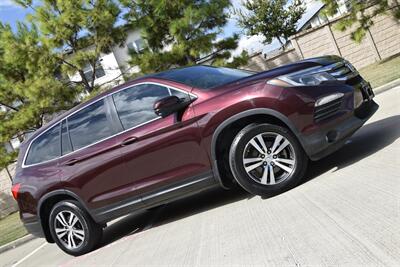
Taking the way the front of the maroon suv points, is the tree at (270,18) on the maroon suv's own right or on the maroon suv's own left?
on the maroon suv's own left

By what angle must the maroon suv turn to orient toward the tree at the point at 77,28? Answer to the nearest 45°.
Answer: approximately 135° to its left

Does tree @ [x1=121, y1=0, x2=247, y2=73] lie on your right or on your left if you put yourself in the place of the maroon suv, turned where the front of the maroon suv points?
on your left

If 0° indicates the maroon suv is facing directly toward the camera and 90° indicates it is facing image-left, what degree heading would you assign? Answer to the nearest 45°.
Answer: approximately 315°

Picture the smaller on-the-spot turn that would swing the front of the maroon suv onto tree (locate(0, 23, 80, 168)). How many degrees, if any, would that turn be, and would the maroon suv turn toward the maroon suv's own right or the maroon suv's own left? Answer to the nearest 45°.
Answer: approximately 135° to the maroon suv's own left
